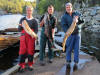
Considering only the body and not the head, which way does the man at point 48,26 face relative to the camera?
toward the camera

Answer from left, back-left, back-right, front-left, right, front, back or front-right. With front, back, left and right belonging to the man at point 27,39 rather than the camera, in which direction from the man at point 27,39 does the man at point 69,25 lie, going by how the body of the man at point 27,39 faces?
left

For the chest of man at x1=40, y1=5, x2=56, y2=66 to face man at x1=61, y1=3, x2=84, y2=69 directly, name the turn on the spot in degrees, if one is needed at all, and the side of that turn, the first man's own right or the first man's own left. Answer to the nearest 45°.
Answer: approximately 90° to the first man's own left

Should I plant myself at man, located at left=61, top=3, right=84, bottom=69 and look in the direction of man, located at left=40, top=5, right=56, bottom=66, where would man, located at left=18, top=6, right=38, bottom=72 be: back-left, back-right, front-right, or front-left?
front-left

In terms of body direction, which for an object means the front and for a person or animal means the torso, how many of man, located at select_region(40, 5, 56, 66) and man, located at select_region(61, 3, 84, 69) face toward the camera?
2

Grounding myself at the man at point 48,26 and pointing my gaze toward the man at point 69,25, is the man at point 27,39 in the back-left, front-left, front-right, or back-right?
back-right

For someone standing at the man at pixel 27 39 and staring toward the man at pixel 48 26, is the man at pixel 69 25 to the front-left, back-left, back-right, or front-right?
front-right

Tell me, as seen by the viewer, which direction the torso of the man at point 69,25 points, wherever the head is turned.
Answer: toward the camera

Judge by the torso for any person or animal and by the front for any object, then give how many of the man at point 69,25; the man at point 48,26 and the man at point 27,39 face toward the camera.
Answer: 3

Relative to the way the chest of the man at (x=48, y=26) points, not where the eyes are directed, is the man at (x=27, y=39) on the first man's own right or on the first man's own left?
on the first man's own right

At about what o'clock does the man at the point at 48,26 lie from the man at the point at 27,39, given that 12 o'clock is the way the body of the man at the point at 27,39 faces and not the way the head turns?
the man at the point at 48,26 is roughly at 8 o'clock from the man at the point at 27,39.

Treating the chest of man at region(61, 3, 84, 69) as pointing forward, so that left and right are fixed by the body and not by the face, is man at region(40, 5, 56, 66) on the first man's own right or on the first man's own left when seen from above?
on the first man's own right

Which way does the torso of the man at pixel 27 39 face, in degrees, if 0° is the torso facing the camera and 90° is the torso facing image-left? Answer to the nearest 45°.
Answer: approximately 0°
